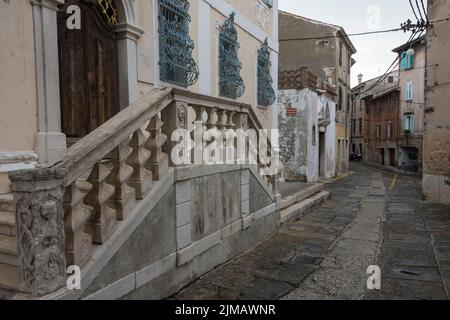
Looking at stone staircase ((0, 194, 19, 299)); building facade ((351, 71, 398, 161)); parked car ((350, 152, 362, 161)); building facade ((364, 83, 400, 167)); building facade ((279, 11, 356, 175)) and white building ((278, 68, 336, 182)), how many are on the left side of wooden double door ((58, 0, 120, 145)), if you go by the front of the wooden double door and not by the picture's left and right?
5

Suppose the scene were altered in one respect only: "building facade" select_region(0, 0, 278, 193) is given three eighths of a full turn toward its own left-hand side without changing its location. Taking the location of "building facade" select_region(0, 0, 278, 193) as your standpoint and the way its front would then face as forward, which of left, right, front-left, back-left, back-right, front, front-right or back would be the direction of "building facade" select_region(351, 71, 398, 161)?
front-right

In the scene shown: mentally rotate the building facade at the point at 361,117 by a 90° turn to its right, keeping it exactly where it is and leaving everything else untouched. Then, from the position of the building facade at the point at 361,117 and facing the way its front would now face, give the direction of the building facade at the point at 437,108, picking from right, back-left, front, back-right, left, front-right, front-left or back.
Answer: back-left

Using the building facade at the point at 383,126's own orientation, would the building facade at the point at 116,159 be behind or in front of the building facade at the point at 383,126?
in front

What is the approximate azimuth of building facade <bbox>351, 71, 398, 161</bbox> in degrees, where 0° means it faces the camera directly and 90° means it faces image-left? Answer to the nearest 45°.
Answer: approximately 45°

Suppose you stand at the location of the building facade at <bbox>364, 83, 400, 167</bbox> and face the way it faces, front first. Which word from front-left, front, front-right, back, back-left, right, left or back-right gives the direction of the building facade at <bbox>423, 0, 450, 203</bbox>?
front-left
